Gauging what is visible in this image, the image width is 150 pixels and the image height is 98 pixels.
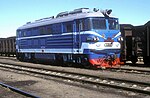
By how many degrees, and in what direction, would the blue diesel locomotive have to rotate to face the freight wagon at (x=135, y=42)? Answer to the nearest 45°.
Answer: approximately 90° to its left

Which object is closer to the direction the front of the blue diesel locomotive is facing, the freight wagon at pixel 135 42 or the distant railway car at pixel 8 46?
the freight wagon

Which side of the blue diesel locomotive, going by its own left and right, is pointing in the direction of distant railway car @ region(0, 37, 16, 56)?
back

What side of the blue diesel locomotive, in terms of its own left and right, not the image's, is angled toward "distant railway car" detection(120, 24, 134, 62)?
left

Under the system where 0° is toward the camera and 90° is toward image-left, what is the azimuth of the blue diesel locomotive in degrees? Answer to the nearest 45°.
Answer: approximately 315°
